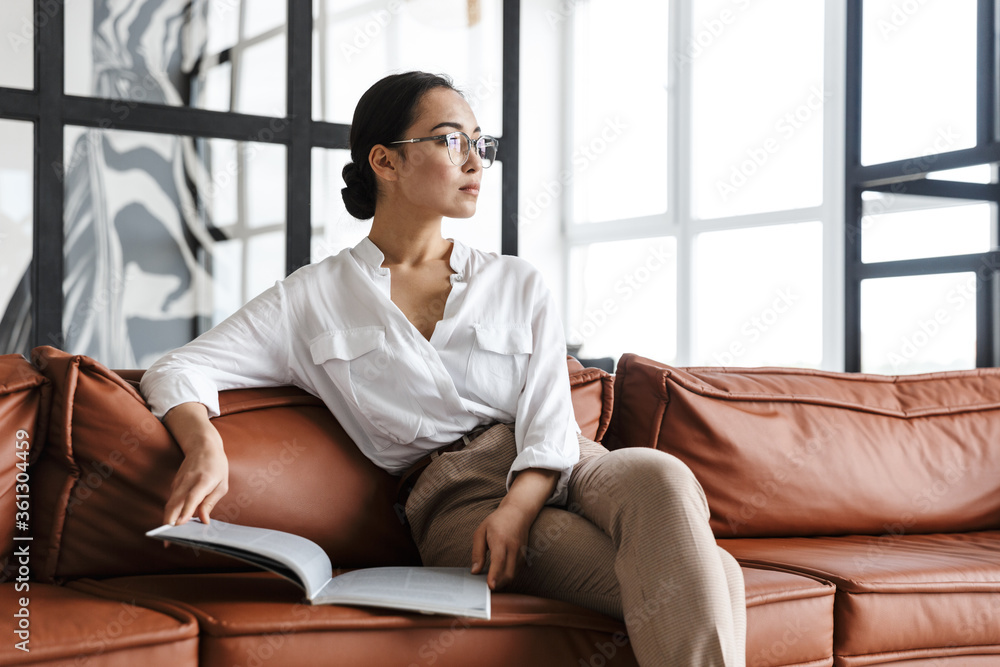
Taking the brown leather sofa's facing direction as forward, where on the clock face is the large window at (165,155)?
The large window is roughly at 5 o'clock from the brown leather sofa.

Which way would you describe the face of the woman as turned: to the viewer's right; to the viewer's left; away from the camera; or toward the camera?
to the viewer's right

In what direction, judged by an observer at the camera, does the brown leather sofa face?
facing the viewer

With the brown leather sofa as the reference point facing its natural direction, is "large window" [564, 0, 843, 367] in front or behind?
behind

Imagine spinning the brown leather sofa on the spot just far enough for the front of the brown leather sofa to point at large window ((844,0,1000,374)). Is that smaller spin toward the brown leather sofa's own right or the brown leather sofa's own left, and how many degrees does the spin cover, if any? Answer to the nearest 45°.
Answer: approximately 135° to the brown leather sofa's own left
